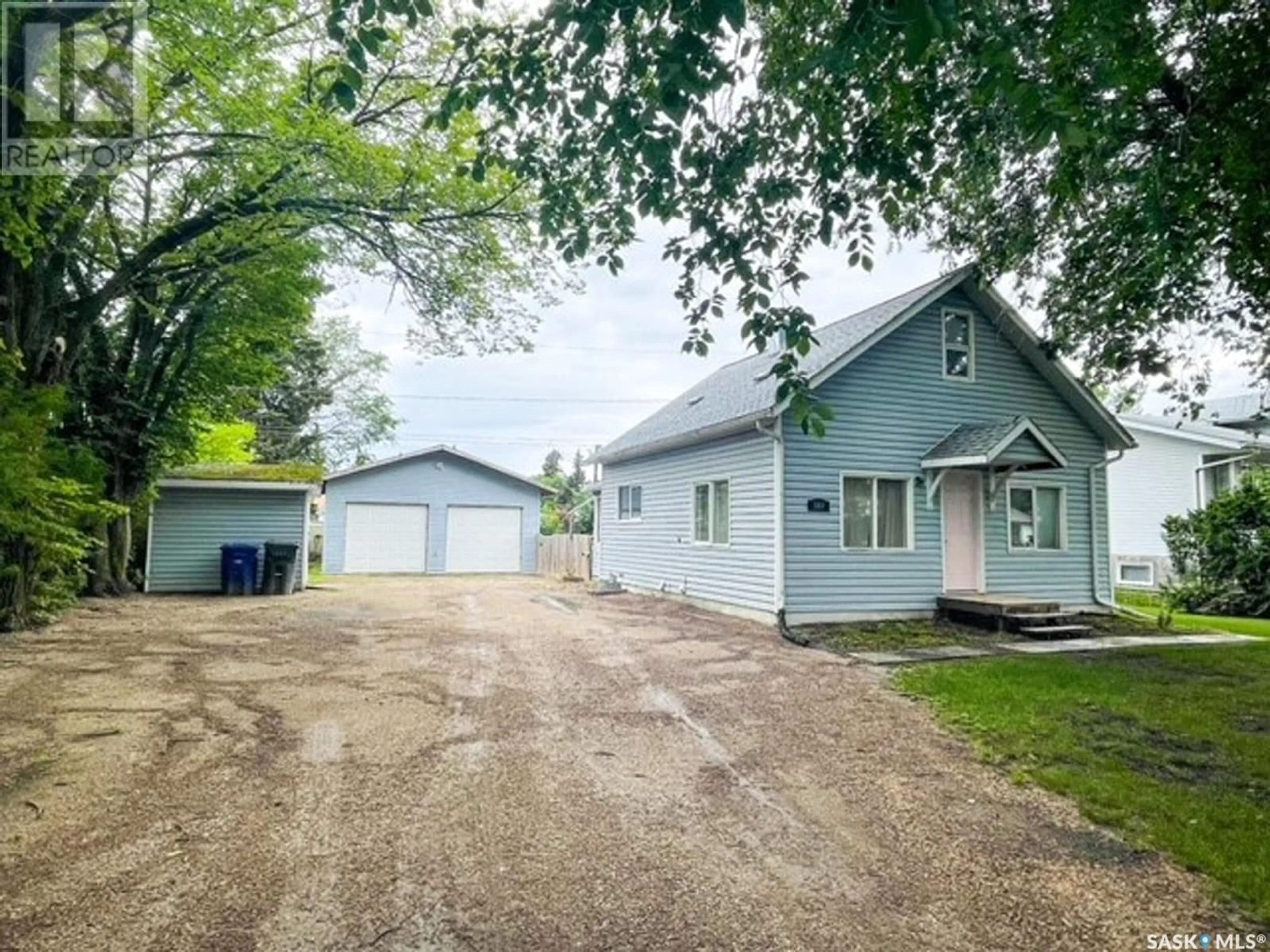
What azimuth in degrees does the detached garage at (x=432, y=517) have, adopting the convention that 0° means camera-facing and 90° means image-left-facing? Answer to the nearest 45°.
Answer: approximately 0°

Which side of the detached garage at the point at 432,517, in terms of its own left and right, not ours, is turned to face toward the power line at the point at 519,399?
back

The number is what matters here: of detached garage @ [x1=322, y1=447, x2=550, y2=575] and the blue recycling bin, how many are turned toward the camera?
2

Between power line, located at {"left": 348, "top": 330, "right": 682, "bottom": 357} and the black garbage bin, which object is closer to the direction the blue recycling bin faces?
the black garbage bin

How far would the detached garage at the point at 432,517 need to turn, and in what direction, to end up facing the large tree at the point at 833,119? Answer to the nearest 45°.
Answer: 0° — it already faces it

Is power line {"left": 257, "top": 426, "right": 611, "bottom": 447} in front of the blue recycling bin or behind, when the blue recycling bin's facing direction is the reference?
behind

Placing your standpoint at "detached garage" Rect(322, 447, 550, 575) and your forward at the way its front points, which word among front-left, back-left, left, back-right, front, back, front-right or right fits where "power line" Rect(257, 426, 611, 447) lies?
back

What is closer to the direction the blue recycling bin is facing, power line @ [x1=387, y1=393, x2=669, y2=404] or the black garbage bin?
the black garbage bin
